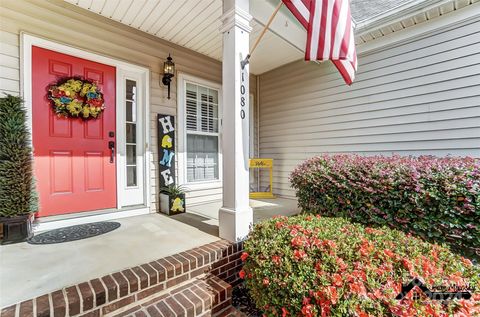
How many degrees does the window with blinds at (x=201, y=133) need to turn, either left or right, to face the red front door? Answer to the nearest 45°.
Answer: approximately 90° to its right

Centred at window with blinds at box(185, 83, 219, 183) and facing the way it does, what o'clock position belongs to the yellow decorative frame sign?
The yellow decorative frame sign is roughly at 10 o'clock from the window with blinds.

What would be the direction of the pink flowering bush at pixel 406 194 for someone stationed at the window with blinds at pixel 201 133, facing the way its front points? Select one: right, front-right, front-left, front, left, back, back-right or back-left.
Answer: front

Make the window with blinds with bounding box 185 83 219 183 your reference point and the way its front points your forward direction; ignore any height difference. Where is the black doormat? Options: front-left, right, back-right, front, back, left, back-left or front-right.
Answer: right

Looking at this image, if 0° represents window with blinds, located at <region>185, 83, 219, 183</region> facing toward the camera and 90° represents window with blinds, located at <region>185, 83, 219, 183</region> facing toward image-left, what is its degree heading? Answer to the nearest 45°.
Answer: approximately 315°

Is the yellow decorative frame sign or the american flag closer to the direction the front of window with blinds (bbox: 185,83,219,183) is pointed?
the american flag

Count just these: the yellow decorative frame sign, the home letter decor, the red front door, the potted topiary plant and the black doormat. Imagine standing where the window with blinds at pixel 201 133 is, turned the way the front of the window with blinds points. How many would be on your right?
4

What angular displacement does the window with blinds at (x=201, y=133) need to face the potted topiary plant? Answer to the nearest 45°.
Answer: approximately 90° to its right

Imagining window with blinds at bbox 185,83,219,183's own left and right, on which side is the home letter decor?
on its right

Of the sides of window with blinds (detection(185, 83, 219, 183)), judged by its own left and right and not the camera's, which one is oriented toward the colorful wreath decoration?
right

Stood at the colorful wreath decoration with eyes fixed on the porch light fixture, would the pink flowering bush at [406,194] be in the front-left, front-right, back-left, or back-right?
front-right

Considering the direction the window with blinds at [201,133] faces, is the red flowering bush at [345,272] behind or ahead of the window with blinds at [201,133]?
ahead

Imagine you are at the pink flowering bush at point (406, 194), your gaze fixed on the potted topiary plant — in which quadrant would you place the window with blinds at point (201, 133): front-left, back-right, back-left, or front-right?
front-right

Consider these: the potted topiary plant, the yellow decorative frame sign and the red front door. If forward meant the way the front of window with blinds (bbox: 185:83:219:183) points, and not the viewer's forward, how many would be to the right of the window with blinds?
2

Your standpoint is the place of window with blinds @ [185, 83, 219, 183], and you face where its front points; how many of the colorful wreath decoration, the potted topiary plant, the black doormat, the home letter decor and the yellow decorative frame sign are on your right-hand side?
4

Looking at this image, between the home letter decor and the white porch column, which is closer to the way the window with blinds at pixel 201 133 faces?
the white porch column
